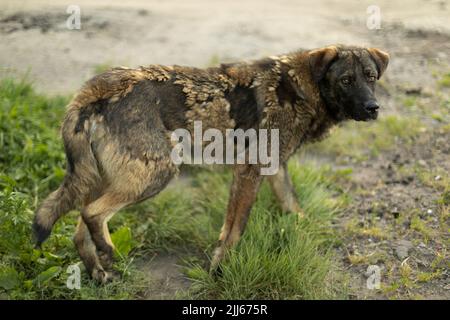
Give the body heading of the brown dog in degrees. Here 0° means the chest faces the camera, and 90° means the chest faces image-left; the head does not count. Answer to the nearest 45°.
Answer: approximately 270°

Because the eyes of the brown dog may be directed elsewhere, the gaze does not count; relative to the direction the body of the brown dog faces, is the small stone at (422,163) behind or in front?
in front
